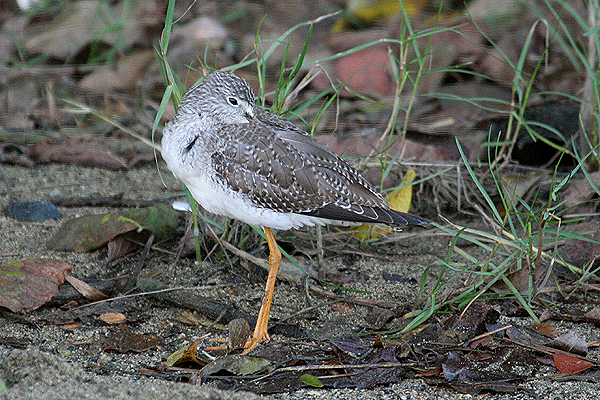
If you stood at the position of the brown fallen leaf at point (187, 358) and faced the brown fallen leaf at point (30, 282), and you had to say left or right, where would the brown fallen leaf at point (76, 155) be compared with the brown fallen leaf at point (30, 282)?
right

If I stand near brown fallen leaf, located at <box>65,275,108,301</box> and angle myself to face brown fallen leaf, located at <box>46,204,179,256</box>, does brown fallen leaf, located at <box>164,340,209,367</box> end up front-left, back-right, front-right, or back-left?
back-right

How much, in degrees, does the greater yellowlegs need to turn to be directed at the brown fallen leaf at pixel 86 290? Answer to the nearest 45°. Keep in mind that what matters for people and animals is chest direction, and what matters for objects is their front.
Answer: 0° — it already faces it

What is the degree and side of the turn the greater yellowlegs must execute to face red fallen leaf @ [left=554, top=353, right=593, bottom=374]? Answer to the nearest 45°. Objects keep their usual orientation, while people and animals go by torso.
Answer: approximately 135° to its left

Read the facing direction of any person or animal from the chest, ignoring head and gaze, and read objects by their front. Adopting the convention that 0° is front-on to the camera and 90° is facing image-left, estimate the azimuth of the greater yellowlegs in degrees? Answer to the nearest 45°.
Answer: approximately 90°

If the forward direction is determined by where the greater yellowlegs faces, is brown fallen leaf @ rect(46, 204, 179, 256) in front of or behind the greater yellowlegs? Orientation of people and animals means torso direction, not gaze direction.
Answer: in front

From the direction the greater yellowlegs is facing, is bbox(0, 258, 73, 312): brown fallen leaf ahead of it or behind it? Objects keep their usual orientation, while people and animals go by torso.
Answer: ahead

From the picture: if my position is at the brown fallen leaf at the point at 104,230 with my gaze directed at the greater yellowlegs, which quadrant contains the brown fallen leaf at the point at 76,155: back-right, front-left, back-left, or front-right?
back-left

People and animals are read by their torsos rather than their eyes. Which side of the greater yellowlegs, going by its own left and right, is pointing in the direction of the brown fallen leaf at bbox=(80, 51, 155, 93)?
right
